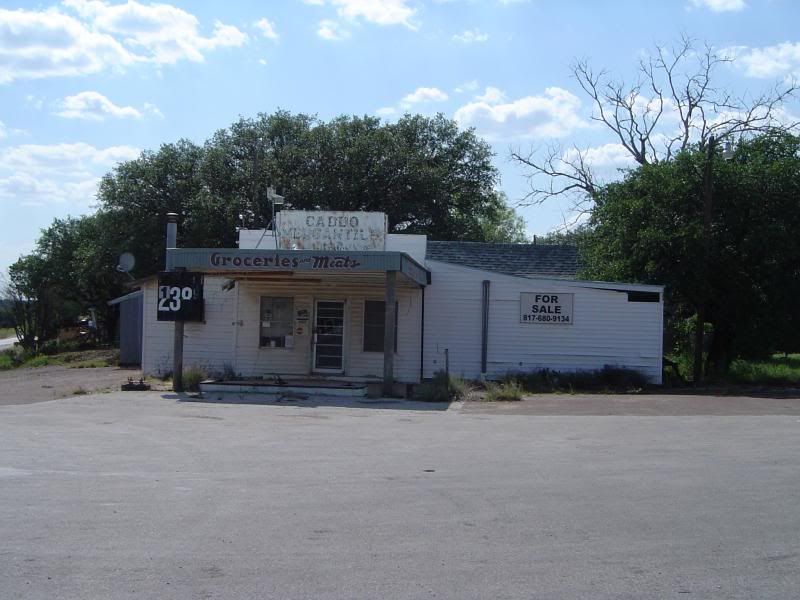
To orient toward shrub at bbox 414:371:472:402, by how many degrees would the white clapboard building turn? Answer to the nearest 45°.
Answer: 0° — it already faces it

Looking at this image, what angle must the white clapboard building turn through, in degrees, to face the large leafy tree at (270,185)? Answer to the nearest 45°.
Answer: approximately 180°

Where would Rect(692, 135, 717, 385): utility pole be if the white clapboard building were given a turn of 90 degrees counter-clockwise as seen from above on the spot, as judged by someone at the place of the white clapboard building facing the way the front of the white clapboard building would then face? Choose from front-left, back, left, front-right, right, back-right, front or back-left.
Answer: front

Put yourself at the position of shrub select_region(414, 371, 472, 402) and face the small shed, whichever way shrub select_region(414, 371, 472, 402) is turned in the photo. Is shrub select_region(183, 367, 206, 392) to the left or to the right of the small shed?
left

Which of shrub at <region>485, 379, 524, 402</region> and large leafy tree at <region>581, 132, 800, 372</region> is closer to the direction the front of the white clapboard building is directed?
the shrub

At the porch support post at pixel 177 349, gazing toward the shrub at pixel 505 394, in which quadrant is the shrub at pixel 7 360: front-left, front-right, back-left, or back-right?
back-left

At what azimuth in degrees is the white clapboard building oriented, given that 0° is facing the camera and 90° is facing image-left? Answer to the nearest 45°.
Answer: approximately 0°

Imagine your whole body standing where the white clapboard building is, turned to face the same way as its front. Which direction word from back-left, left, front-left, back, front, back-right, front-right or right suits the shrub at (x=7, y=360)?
back-right

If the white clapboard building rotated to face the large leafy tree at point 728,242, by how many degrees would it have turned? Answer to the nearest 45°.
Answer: approximately 90° to its left

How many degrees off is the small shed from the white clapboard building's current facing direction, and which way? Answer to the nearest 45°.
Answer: approximately 135° to its right
